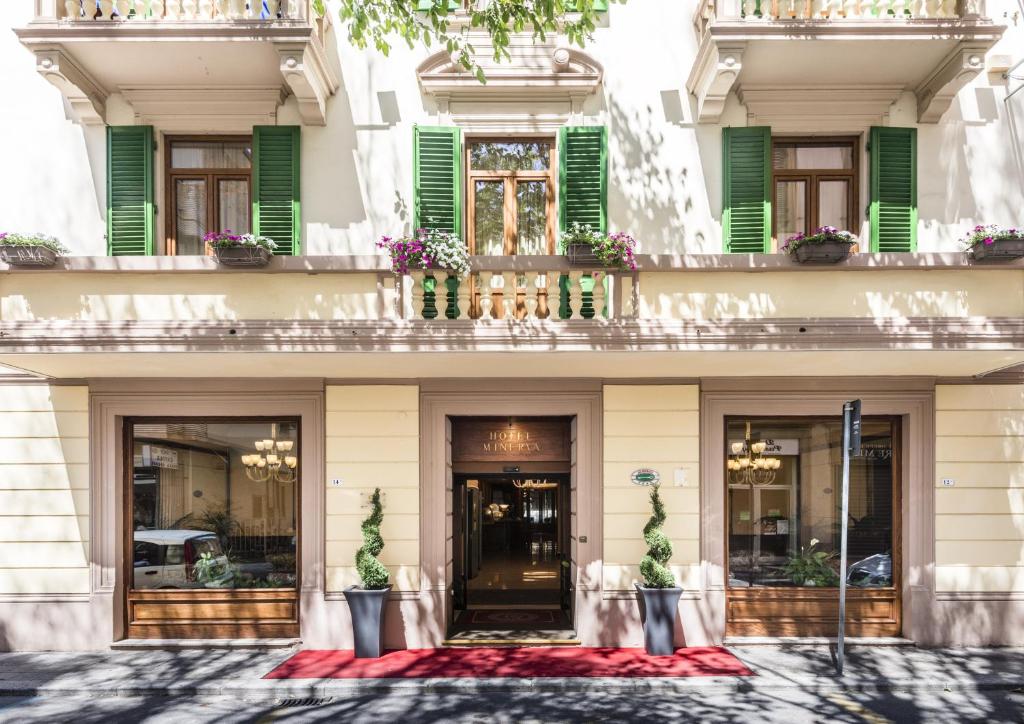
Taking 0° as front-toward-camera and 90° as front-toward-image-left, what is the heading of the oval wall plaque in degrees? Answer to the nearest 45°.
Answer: approximately 0°
